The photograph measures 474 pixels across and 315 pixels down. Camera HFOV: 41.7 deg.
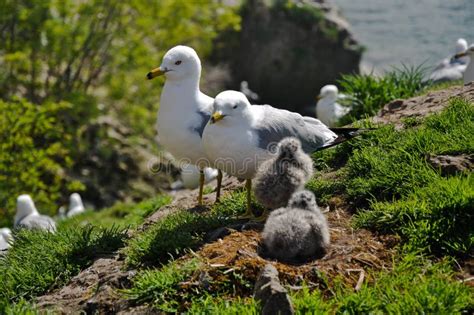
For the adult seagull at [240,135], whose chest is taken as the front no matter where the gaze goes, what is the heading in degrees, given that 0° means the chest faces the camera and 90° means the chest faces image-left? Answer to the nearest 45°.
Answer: approximately 45°

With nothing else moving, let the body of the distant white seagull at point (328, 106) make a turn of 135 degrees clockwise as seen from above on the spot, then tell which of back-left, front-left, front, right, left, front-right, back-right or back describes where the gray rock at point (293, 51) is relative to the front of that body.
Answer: front

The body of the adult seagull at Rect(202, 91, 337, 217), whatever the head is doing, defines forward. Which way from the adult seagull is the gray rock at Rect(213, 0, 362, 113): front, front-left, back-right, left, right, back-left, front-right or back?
back-right

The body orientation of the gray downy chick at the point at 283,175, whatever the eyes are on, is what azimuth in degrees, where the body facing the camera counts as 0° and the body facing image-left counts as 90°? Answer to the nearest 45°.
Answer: approximately 225°

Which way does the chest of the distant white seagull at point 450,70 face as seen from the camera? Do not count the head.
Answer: to the viewer's right

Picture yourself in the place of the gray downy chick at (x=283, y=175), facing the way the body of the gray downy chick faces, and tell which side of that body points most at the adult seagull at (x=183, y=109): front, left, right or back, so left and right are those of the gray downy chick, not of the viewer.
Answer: left

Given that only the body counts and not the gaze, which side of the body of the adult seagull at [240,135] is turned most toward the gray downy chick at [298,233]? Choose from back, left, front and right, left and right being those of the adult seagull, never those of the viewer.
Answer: left

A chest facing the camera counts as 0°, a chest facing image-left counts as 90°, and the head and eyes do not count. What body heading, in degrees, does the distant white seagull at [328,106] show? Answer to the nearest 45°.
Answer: approximately 45°

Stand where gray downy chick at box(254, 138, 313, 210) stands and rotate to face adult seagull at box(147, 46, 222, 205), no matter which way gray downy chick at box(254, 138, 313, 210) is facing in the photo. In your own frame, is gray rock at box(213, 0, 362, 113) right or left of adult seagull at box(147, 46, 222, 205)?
right

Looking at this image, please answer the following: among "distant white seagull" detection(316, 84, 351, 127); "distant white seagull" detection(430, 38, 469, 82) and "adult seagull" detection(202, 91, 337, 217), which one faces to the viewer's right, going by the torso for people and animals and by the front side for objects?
"distant white seagull" detection(430, 38, 469, 82)

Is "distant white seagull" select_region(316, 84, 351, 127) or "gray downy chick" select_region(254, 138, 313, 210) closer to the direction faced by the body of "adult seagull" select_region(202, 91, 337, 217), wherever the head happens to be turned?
the gray downy chick
